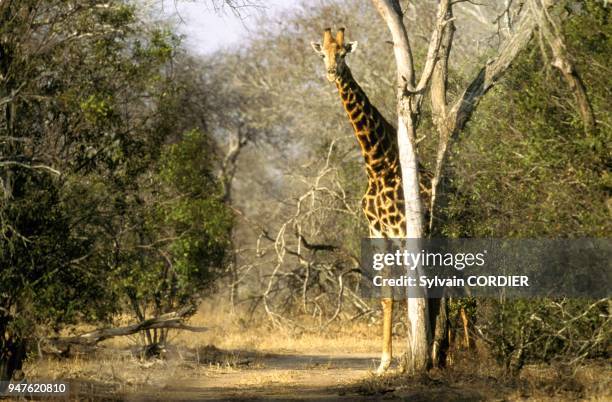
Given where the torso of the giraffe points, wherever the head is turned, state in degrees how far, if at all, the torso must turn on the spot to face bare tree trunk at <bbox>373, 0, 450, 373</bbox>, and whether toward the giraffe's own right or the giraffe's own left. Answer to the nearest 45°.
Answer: approximately 45° to the giraffe's own left

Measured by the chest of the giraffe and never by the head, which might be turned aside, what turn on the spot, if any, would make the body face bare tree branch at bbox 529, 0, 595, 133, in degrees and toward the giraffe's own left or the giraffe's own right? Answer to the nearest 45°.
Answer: approximately 90° to the giraffe's own left

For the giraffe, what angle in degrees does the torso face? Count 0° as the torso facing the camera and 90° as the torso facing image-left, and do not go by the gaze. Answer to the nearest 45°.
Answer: approximately 45°
